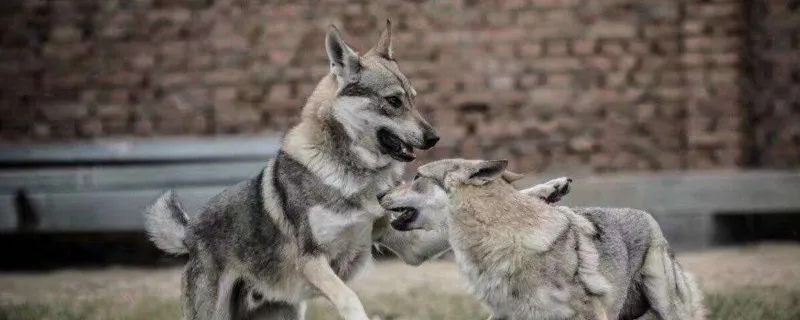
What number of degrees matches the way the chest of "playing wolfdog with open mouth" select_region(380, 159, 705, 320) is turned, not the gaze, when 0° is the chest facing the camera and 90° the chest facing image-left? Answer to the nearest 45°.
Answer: approximately 90°

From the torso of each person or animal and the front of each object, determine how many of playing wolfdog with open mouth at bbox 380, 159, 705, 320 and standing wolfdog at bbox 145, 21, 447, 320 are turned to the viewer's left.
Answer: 1

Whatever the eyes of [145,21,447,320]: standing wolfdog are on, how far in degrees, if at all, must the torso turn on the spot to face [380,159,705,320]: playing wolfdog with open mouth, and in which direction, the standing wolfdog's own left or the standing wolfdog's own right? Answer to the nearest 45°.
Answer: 0° — it already faces it

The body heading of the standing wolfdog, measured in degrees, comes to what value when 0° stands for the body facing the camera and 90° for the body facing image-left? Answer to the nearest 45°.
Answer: approximately 315°
